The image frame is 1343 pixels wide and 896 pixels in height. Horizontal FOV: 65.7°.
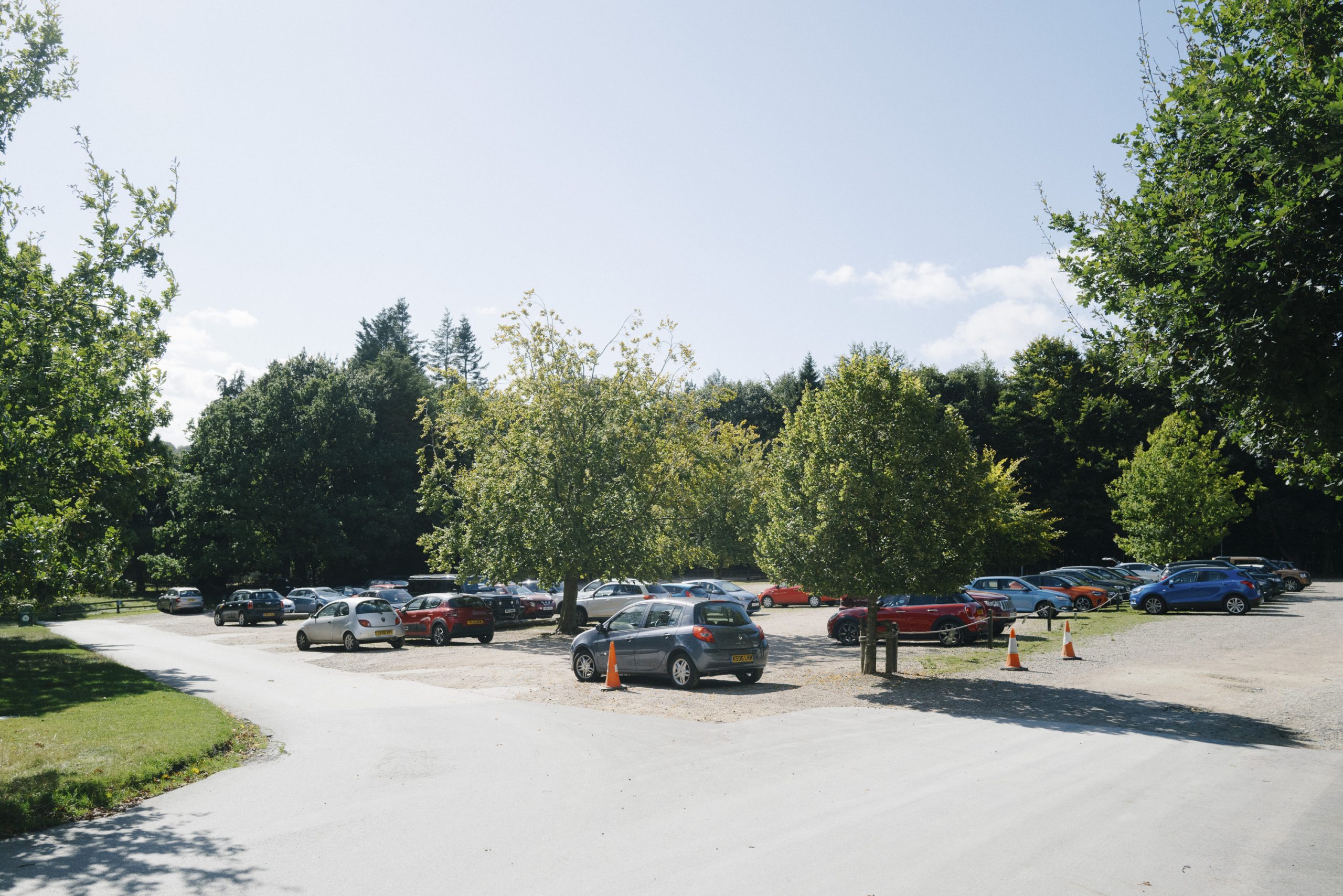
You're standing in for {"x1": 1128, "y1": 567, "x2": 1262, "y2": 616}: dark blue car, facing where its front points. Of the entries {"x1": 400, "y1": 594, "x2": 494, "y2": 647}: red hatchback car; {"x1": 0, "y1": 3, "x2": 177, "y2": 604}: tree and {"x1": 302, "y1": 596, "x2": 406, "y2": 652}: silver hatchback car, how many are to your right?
0

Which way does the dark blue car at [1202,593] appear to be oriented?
to the viewer's left

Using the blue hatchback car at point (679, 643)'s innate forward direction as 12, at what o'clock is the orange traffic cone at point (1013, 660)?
The orange traffic cone is roughly at 4 o'clock from the blue hatchback car.

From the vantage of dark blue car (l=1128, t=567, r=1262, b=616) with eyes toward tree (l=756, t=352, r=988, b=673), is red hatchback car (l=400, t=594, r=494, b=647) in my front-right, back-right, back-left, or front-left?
front-right

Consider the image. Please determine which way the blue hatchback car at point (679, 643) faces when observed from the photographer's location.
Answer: facing away from the viewer and to the left of the viewer

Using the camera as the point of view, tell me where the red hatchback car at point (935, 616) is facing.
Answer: facing to the left of the viewer

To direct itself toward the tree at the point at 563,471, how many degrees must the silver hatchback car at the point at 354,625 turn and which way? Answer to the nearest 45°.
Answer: approximately 135° to its right

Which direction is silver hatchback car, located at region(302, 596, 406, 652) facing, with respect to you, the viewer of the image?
facing away from the viewer and to the left of the viewer

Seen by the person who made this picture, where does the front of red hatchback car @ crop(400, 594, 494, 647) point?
facing away from the viewer and to the left of the viewer
